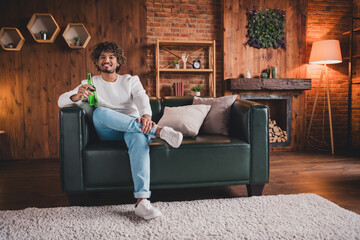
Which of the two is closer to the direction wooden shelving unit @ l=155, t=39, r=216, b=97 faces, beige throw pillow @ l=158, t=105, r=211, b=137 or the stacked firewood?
the beige throw pillow

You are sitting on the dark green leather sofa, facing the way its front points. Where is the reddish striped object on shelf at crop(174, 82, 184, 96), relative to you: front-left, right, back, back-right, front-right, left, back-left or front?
back

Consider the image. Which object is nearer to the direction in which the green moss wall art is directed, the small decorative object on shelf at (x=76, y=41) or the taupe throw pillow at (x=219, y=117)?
the taupe throw pillow

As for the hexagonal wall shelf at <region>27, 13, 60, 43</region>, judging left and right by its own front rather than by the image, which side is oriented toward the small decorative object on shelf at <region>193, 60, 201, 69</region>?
left

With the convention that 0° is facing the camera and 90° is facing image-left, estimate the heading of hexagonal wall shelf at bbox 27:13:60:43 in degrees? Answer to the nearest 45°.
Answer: approximately 0°

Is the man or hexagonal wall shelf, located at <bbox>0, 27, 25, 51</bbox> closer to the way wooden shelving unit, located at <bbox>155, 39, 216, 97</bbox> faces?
the man

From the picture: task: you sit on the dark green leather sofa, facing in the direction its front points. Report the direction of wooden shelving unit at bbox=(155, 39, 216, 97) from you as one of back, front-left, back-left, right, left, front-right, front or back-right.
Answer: back
